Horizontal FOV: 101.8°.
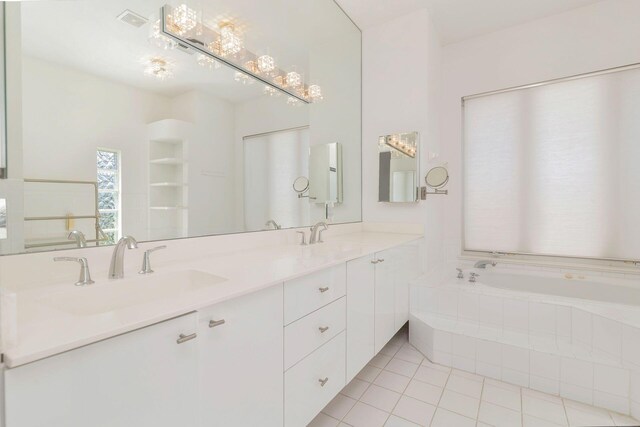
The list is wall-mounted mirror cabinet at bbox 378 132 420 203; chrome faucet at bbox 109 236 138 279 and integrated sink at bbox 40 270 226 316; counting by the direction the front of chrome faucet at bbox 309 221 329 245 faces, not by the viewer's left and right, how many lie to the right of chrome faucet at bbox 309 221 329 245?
2

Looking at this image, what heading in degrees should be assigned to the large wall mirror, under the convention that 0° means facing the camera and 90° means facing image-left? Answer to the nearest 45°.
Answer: approximately 315°

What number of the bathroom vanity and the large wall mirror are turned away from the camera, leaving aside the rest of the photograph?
0

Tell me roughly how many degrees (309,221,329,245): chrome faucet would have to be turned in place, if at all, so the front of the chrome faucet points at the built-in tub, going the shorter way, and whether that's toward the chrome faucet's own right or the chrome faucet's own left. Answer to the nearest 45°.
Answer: approximately 45° to the chrome faucet's own left

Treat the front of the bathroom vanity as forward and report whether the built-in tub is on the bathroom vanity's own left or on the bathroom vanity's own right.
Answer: on the bathroom vanity's own left

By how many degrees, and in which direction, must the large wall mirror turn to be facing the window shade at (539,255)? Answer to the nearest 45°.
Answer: approximately 45° to its left

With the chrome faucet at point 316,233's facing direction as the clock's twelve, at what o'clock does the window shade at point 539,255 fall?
The window shade is roughly at 10 o'clock from the chrome faucet.

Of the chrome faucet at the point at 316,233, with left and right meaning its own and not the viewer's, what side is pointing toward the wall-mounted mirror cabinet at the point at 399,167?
left

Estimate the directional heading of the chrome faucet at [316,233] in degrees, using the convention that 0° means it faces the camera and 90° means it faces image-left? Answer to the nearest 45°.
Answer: approximately 315°

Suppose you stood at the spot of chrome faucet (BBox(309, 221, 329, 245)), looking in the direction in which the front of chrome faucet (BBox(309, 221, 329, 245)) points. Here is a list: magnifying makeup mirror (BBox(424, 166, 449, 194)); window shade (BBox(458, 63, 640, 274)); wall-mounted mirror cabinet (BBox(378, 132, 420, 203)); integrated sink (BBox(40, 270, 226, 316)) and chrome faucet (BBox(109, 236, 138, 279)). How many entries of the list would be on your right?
2

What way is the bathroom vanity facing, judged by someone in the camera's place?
facing the viewer and to the right of the viewer
